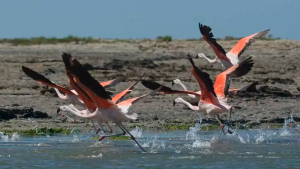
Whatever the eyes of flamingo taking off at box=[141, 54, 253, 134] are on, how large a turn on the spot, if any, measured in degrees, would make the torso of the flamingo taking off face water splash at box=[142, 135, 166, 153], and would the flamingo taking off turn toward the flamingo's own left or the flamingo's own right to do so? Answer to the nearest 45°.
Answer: approximately 45° to the flamingo's own left

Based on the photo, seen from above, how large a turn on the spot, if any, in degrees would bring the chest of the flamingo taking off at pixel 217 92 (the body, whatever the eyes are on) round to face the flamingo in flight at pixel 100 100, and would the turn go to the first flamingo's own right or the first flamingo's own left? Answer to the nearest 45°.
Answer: approximately 45° to the first flamingo's own left

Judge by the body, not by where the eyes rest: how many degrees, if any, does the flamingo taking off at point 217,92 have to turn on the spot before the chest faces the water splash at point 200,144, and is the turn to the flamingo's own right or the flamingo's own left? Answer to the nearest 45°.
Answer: approximately 90° to the flamingo's own left

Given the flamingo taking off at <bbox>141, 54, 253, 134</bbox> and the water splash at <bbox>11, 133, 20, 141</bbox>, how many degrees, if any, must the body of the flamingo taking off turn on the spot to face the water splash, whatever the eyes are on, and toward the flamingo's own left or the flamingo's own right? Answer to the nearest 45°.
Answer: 0° — it already faces it

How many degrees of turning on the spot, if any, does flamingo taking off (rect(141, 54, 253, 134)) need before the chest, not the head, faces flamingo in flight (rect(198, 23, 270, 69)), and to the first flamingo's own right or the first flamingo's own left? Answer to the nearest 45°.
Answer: approximately 90° to the first flamingo's own right

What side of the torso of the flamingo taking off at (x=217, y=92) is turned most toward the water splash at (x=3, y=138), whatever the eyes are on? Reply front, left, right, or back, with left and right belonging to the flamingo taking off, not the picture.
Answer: front

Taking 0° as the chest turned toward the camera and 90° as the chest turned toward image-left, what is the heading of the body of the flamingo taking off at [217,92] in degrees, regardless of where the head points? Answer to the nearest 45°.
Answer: approximately 90°
